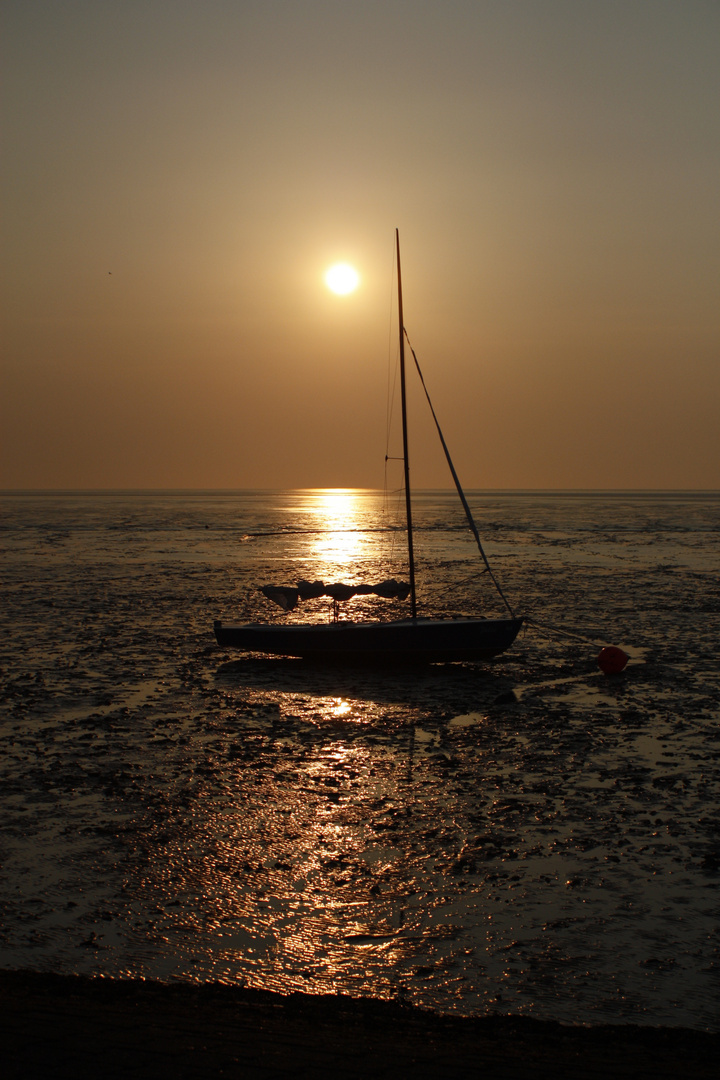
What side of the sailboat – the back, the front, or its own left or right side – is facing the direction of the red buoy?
front

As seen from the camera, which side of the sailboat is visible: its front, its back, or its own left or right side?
right
